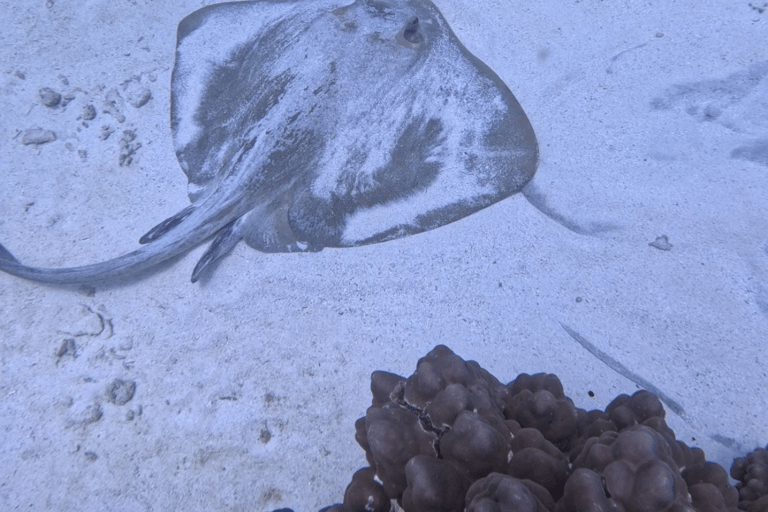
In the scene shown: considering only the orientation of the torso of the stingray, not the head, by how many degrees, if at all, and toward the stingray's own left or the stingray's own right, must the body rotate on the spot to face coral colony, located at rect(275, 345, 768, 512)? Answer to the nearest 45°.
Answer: approximately 135° to the stingray's own right

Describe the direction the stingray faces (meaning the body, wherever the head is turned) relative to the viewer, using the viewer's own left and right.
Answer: facing away from the viewer and to the right of the viewer
